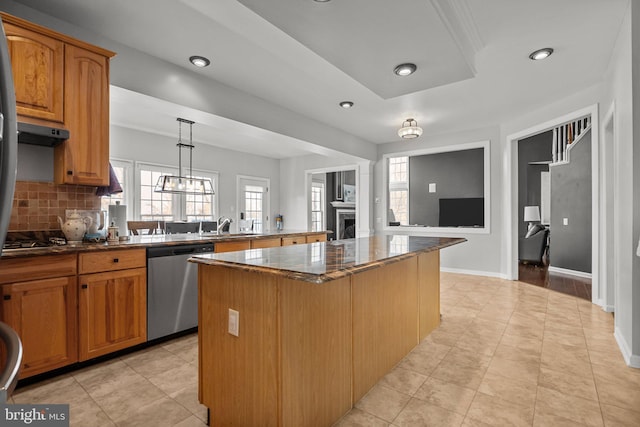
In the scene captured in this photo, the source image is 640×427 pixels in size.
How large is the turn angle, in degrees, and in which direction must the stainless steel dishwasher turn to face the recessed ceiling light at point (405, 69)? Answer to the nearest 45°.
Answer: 0° — it already faces it

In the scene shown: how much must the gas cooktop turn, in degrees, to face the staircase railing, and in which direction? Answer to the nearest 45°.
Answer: approximately 90° to its left
